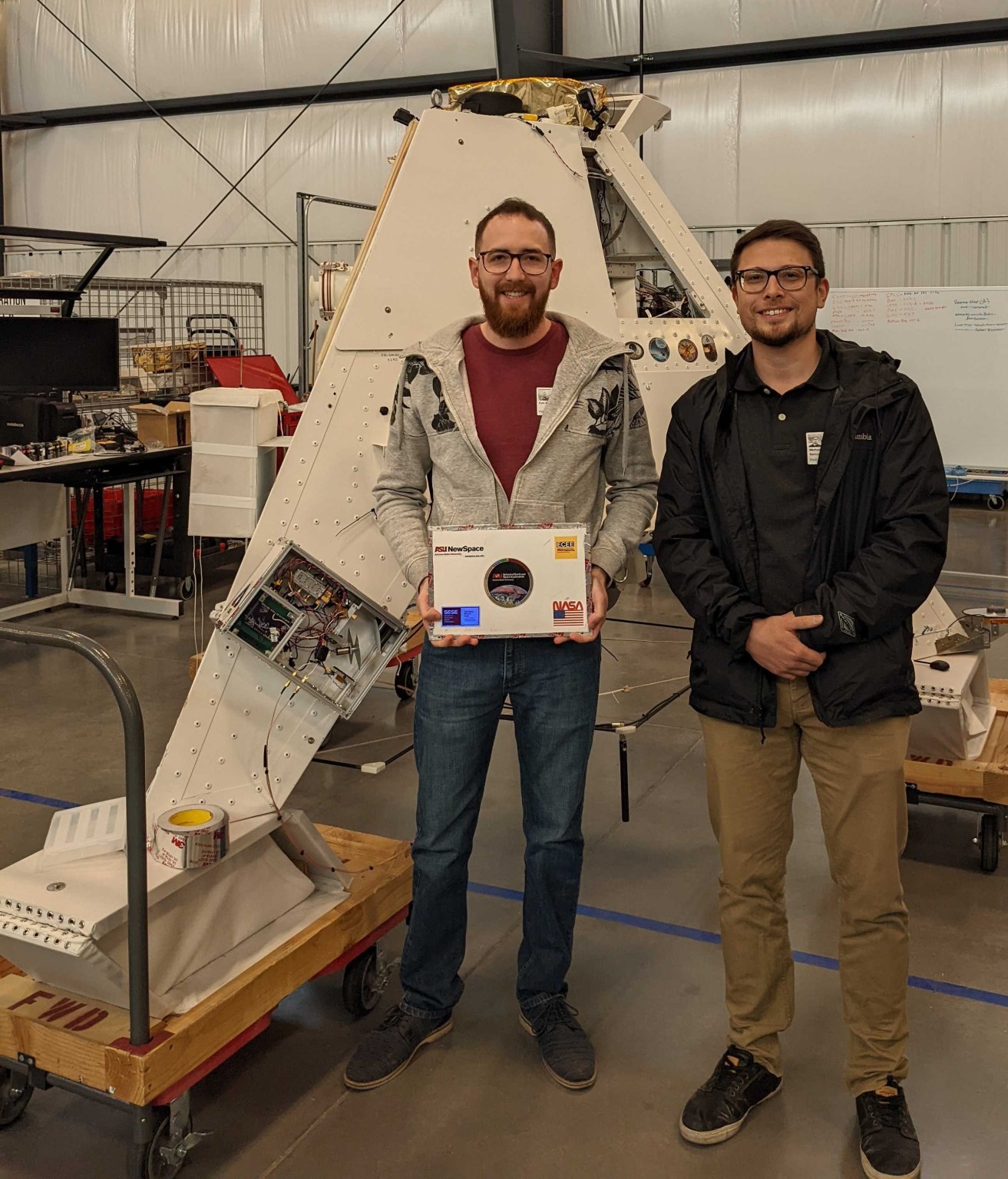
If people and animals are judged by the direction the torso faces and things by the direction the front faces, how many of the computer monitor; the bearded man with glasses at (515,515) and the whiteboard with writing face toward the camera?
3

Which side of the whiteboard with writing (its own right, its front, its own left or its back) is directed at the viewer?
front

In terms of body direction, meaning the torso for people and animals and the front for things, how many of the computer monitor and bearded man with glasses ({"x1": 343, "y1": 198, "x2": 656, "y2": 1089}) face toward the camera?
2

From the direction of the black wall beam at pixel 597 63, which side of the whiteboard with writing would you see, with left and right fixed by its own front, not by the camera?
right

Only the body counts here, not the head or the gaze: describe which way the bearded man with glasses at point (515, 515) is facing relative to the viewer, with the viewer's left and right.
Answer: facing the viewer

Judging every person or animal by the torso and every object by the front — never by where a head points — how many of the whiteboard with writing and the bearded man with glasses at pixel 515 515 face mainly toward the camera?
2

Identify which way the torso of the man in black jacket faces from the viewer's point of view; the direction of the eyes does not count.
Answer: toward the camera

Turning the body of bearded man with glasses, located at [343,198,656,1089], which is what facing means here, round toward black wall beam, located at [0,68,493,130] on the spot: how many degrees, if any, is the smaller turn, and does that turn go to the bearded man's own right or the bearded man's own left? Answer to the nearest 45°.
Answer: approximately 180°

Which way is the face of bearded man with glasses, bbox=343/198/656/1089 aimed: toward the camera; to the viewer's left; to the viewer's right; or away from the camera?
toward the camera

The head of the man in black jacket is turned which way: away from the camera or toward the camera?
toward the camera
